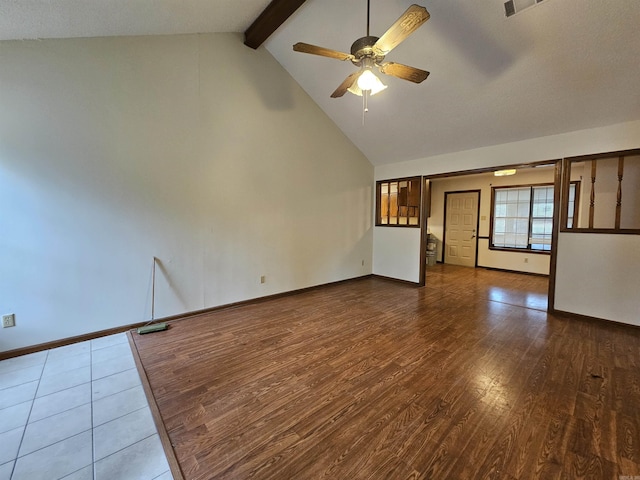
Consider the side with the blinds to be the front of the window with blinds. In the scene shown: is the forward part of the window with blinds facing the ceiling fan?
yes

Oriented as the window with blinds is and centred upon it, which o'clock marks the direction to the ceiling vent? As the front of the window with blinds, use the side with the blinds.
The ceiling vent is roughly at 12 o'clock from the window with blinds.

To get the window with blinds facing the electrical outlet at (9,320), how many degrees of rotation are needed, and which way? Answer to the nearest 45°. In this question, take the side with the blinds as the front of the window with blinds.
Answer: approximately 45° to its right

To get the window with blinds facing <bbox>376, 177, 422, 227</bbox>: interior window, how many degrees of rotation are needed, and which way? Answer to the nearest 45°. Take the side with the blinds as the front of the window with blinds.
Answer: approximately 45° to its right

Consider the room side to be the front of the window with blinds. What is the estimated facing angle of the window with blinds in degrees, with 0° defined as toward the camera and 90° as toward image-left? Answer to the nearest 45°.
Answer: approximately 0°

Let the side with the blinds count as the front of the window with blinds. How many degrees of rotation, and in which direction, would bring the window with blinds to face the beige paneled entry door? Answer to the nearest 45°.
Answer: approximately 90° to its right
